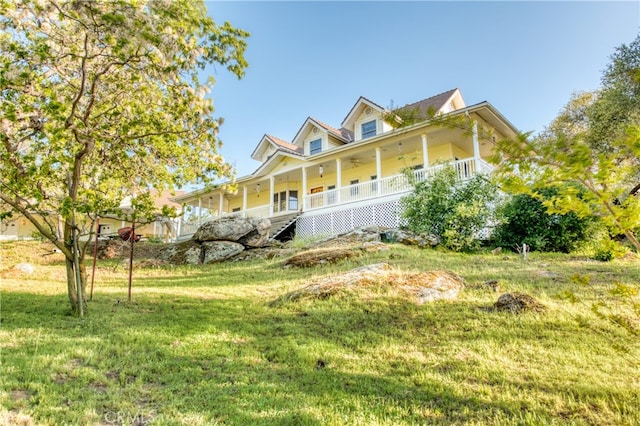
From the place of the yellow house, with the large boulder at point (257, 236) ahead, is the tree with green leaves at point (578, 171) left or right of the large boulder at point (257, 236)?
left

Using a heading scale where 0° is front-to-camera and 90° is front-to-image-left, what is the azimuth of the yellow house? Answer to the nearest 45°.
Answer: approximately 45°

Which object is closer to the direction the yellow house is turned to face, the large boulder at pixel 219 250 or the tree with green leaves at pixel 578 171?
the large boulder

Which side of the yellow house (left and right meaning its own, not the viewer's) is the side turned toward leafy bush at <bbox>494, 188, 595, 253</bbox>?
left

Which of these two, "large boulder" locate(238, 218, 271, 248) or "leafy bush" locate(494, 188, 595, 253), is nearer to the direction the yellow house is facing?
the large boulder

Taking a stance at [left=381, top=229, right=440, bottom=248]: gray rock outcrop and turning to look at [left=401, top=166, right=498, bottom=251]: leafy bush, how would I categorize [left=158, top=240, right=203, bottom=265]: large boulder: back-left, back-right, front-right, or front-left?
back-left

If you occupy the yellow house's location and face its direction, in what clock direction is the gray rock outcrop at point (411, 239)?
The gray rock outcrop is roughly at 10 o'clock from the yellow house.

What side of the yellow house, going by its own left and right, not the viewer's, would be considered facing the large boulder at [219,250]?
front

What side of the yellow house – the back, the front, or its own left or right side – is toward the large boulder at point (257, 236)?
front

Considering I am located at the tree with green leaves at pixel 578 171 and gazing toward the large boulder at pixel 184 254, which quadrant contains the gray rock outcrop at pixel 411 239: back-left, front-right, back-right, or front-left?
front-right
